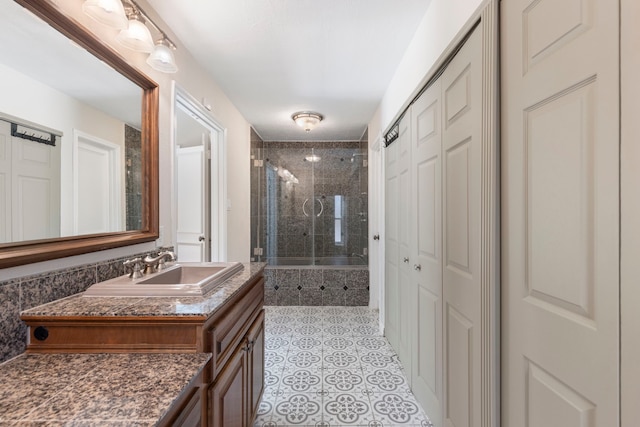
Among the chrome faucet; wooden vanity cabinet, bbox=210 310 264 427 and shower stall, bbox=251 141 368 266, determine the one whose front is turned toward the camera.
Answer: the shower stall

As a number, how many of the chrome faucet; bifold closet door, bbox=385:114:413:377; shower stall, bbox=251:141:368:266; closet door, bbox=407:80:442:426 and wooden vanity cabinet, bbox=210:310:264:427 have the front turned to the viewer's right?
2

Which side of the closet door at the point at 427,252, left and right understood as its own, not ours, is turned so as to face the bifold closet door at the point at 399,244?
right

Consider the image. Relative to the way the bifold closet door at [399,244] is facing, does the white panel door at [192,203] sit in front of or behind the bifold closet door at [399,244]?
in front

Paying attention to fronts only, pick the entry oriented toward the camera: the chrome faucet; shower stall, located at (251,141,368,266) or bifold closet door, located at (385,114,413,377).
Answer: the shower stall

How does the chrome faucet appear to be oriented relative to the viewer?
to the viewer's right

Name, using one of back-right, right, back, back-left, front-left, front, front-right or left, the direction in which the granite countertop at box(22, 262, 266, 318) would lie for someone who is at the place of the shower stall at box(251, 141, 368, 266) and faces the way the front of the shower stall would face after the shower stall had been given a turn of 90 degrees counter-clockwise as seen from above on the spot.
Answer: right

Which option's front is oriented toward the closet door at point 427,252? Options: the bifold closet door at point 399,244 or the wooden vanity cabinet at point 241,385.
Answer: the wooden vanity cabinet

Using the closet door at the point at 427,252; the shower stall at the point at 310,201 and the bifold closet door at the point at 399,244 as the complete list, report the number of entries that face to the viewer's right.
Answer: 0

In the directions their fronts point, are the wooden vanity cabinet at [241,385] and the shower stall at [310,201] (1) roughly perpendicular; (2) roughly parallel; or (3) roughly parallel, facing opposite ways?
roughly perpendicular

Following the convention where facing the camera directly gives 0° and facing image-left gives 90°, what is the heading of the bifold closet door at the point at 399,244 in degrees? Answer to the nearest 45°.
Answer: approximately 90°

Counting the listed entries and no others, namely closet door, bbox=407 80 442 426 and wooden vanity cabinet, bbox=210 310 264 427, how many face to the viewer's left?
1

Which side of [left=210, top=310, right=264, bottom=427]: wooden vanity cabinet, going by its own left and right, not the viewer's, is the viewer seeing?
right

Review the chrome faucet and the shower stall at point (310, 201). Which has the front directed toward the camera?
the shower stall

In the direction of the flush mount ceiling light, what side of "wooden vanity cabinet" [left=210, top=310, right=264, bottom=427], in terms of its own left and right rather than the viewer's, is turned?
left

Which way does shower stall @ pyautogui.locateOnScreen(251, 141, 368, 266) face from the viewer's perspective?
toward the camera

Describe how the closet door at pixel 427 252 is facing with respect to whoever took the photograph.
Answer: facing to the left of the viewer
